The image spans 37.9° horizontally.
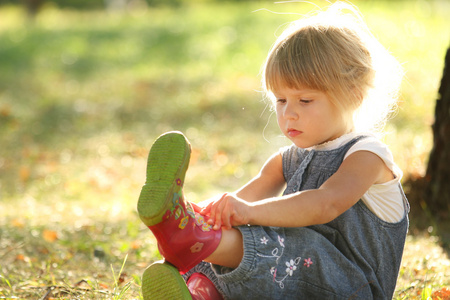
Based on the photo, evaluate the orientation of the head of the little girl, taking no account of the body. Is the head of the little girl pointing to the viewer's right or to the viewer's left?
to the viewer's left

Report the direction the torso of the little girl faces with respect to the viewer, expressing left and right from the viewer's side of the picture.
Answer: facing the viewer and to the left of the viewer

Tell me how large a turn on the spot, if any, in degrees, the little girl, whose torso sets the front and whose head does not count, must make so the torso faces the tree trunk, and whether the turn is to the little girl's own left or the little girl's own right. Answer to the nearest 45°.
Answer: approximately 180°
